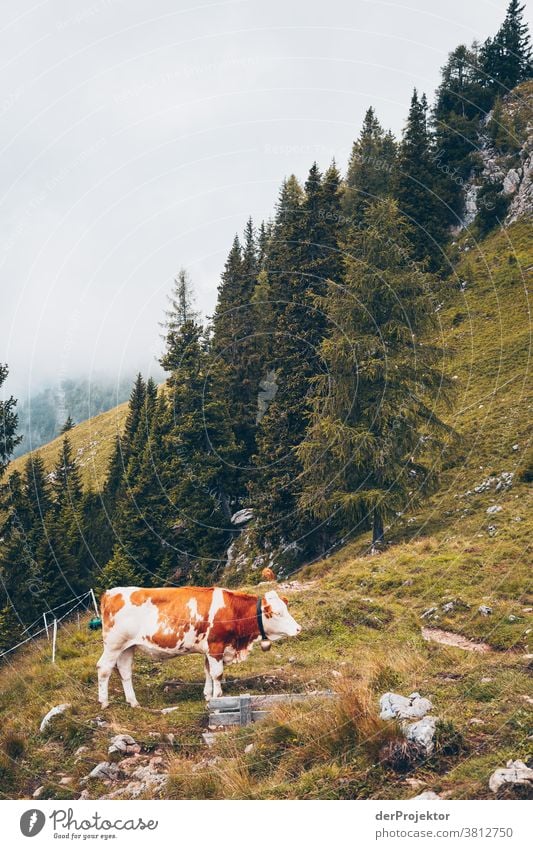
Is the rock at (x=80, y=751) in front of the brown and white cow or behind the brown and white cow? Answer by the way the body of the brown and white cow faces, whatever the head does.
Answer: behind

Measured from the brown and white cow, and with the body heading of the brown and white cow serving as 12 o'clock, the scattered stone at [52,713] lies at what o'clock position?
The scattered stone is roughly at 6 o'clock from the brown and white cow.

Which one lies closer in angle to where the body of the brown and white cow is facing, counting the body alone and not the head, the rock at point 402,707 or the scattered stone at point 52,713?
the rock

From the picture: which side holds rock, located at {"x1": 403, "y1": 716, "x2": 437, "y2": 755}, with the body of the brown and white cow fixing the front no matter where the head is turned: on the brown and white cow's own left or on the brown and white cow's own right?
on the brown and white cow's own right

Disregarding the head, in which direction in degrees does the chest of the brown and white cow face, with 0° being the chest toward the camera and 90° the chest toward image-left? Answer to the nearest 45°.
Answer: approximately 270°

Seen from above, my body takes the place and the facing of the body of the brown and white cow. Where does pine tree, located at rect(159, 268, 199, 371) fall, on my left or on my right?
on my left

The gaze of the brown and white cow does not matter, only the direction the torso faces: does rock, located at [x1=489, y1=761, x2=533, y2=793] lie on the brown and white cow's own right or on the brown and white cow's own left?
on the brown and white cow's own right

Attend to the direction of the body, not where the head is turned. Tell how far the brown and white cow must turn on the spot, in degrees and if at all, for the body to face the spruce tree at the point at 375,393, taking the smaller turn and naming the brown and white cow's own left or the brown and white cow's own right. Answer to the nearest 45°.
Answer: approximately 45° to the brown and white cow's own left
